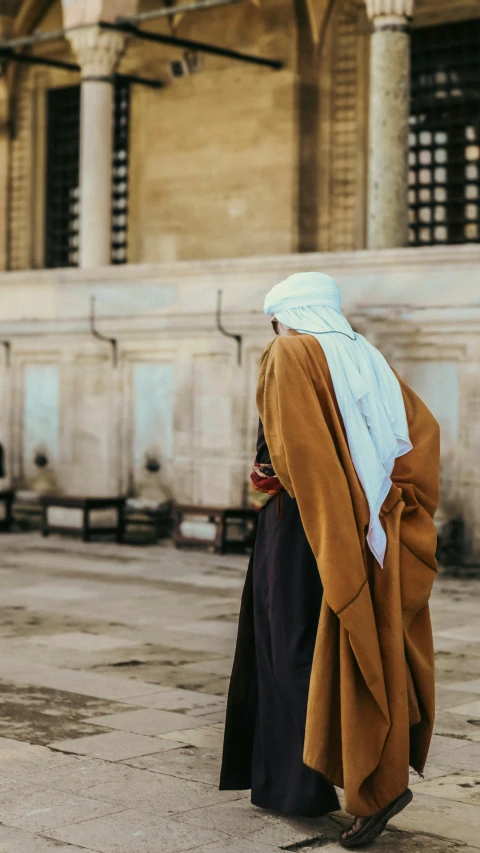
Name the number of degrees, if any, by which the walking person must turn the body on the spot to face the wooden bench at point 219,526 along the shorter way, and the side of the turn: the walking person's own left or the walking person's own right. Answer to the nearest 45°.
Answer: approximately 45° to the walking person's own right

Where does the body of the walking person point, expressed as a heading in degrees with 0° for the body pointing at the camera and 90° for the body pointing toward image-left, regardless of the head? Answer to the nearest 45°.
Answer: approximately 135°

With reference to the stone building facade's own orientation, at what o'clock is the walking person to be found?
The walking person is roughly at 12 o'clock from the stone building facade.

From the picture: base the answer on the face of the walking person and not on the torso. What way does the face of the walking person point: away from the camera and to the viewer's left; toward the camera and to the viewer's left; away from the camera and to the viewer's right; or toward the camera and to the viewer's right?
away from the camera and to the viewer's left

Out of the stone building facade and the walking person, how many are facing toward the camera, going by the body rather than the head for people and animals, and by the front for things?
1

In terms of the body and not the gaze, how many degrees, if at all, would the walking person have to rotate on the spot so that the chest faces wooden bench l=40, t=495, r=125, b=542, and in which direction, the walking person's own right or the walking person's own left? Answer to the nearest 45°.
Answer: approximately 45° to the walking person's own right
